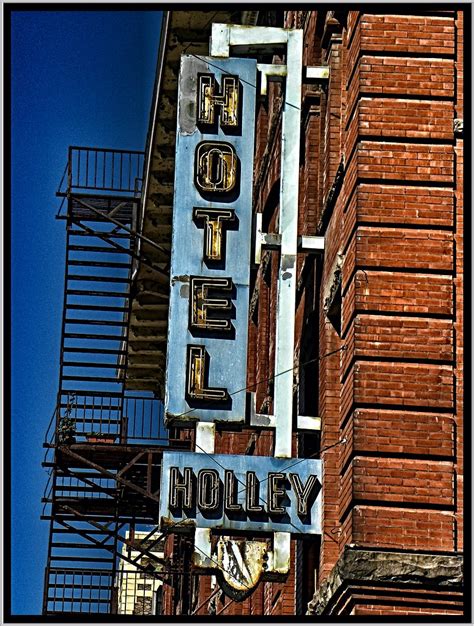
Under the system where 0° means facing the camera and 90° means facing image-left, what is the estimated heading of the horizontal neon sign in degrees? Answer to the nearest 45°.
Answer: approximately 0°
